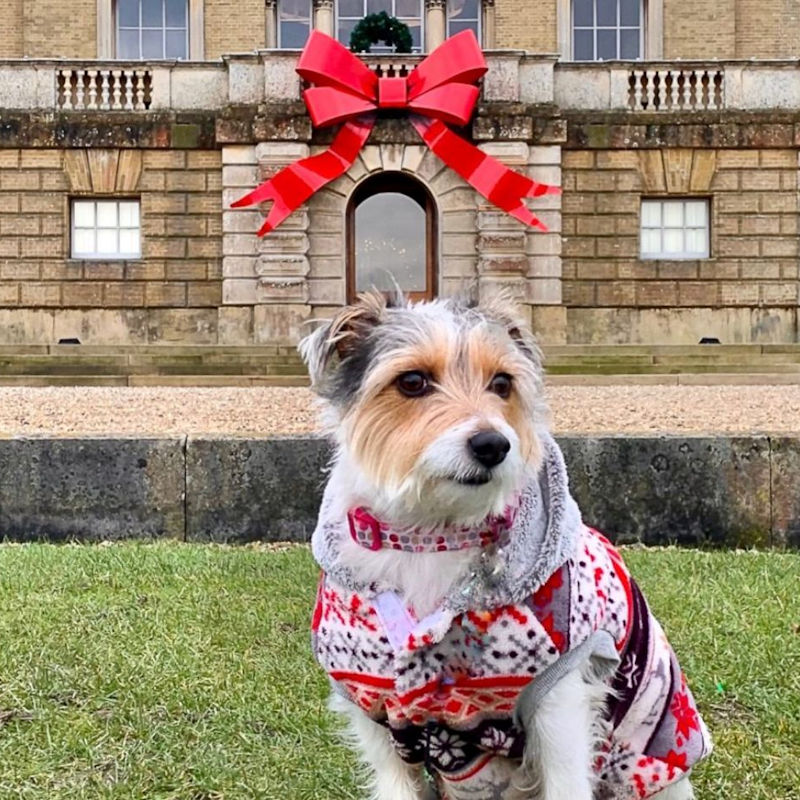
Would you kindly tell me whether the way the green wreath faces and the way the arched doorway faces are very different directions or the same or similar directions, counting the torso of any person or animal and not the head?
same or similar directions

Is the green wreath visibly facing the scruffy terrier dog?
yes

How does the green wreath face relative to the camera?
toward the camera

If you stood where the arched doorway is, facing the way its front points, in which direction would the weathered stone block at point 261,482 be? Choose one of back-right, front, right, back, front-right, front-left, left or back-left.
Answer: front

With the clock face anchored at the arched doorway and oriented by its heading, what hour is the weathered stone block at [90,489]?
The weathered stone block is roughly at 12 o'clock from the arched doorway.

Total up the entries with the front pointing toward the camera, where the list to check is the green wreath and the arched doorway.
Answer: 2

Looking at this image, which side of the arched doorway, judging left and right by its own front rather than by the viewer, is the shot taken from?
front

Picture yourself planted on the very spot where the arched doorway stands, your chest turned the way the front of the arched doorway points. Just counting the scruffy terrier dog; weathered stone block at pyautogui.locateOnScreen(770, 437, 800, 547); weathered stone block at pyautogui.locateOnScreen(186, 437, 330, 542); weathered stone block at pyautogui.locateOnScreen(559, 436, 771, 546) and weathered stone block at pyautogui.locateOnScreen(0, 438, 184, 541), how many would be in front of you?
5

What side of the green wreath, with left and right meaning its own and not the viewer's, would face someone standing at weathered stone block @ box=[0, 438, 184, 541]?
front

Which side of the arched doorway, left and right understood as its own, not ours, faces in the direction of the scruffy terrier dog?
front

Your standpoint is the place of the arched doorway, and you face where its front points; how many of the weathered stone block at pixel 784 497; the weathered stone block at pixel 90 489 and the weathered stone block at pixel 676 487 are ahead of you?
3

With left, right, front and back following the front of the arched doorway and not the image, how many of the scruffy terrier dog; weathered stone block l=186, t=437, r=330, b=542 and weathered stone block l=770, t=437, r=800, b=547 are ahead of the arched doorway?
3

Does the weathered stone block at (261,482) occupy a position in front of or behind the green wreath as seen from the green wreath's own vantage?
in front

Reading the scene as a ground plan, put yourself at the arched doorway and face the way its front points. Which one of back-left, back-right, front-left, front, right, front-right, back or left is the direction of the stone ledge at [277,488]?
front
